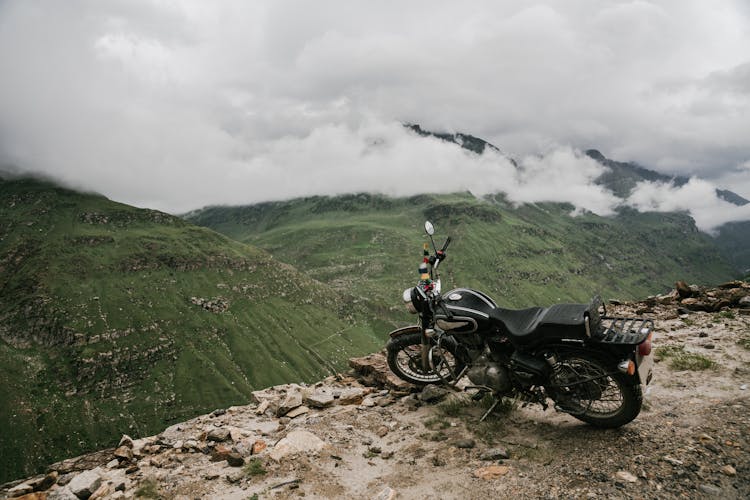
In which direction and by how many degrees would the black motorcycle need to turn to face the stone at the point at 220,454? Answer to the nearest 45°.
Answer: approximately 45° to its left

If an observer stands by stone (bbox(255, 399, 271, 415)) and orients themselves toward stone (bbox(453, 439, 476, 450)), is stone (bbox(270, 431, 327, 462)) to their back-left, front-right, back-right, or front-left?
front-right

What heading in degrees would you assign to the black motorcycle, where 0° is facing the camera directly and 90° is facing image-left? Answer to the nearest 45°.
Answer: approximately 135°

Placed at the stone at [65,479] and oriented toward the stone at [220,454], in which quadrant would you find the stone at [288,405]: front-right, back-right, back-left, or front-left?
front-left

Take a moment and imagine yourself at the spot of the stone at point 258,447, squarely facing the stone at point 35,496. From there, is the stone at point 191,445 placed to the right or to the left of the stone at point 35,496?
right

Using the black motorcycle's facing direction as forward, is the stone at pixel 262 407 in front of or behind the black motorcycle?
in front

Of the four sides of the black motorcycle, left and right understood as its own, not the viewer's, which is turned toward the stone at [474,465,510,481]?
left

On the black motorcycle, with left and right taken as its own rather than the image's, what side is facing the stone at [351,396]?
front

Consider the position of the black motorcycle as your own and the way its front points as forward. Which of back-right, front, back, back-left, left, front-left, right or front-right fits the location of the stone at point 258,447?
front-left

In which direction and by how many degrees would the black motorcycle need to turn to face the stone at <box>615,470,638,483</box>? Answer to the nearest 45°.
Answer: approximately 180°

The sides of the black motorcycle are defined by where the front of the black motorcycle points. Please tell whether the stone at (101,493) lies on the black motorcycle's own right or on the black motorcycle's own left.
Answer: on the black motorcycle's own left

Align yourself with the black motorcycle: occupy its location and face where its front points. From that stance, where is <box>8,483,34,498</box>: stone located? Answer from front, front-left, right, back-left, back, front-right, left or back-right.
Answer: front-left

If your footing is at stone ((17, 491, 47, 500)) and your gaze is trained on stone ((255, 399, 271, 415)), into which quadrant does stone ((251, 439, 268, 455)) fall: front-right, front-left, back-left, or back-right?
front-right
